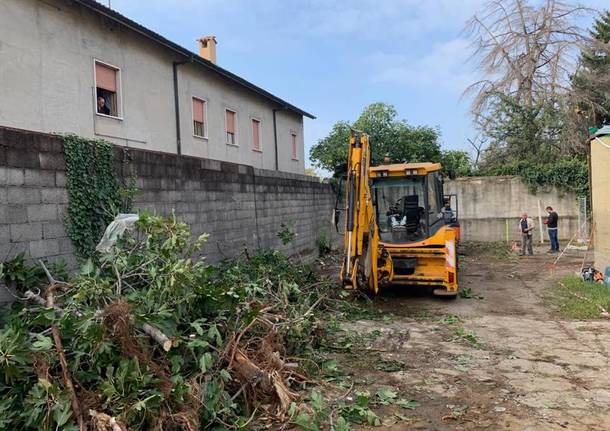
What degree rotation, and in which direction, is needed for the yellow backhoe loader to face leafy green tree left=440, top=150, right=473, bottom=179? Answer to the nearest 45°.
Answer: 0° — it already faces it

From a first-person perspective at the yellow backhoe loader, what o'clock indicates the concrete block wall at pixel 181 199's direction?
The concrete block wall is roughly at 8 o'clock from the yellow backhoe loader.

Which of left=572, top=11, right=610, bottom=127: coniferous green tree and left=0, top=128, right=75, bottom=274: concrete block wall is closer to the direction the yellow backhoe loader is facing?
the coniferous green tree

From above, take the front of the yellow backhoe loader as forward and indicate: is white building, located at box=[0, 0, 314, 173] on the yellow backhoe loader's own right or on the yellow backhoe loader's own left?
on the yellow backhoe loader's own left

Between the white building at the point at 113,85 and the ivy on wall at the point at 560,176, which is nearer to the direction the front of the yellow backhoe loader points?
the ivy on wall

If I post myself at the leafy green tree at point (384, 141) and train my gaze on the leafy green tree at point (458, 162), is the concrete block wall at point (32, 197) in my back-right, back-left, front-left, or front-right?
back-right

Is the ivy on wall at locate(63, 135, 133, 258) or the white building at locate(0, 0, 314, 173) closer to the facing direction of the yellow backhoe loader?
the white building

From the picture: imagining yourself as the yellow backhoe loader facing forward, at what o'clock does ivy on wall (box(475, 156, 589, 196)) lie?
The ivy on wall is roughly at 1 o'clock from the yellow backhoe loader.

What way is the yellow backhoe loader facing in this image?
away from the camera

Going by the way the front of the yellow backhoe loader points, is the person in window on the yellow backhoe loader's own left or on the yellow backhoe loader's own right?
on the yellow backhoe loader's own left

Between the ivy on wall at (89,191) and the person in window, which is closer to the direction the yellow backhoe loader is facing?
the person in window

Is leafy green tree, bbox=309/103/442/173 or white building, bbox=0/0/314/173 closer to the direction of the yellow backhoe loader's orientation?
the leafy green tree

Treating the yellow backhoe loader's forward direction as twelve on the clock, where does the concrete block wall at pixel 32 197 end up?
The concrete block wall is roughly at 7 o'clock from the yellow backhoe loader.

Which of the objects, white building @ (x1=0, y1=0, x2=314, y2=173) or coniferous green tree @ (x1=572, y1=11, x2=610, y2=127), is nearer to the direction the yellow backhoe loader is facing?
the coniferous green tree

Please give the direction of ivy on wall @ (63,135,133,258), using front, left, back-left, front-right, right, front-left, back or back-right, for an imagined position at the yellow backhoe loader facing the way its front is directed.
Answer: back-left
